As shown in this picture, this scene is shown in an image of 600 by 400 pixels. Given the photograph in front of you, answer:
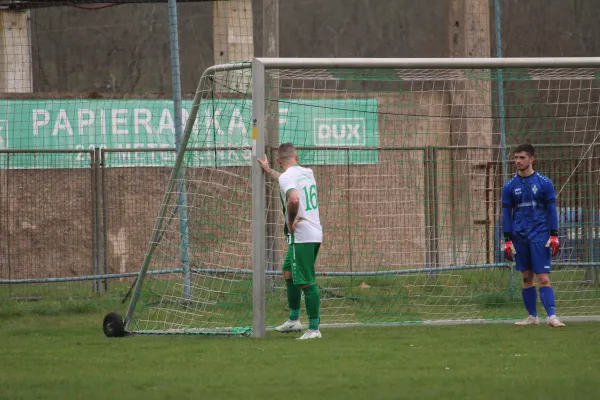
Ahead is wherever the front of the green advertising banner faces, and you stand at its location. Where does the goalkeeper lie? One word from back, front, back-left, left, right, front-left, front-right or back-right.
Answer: front-left

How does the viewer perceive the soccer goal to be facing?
facing the viewer and to the right of the viewer

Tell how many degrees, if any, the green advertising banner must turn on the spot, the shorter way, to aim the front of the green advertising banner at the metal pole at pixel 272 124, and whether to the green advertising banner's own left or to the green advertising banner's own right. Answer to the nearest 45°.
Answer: approximately 45° to the green advertising banner's own left

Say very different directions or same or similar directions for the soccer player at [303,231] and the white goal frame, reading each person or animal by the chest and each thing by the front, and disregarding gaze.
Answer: very different directions

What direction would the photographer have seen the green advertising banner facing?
facing the viewer

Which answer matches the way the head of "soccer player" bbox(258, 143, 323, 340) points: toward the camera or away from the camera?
away from the camera

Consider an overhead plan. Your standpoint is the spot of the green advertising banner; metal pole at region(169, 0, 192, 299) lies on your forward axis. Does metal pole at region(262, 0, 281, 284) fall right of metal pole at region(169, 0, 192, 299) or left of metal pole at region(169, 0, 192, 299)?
left

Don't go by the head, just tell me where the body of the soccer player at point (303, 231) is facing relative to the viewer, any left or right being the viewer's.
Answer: facing away from the viewer and to the left of the viewer

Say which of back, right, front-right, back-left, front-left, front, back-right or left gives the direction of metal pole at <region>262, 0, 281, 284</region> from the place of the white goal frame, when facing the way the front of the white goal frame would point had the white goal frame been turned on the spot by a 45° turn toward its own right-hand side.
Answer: back

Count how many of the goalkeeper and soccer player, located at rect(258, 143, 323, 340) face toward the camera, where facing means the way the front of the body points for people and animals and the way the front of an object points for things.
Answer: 1

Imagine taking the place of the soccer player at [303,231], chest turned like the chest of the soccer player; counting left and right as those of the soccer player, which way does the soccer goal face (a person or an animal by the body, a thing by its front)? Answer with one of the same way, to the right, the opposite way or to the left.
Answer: the opposite way
